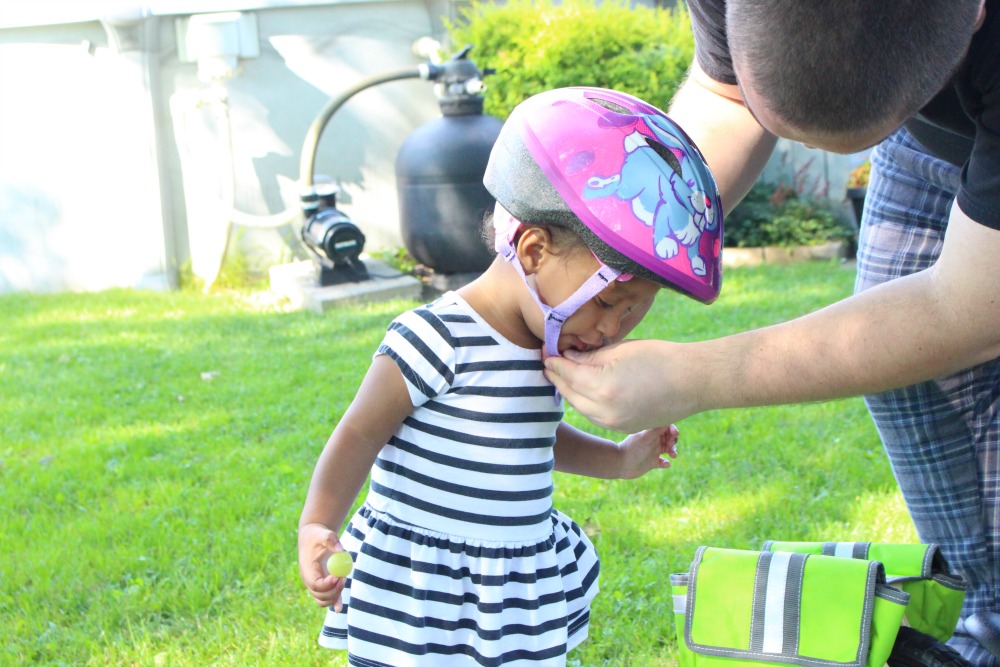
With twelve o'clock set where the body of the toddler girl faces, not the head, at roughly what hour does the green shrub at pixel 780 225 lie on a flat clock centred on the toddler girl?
The green shrub is roughly at 8 o'clock from the toddler girl.

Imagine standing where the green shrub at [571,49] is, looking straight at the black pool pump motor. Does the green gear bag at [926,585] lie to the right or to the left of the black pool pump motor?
left

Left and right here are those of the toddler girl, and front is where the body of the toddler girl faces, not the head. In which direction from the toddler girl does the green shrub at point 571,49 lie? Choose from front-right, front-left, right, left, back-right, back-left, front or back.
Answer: back-left

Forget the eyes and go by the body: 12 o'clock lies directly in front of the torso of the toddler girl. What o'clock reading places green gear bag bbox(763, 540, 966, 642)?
The green gear bag is roughly at 10 o'clock from the toddler girl.
